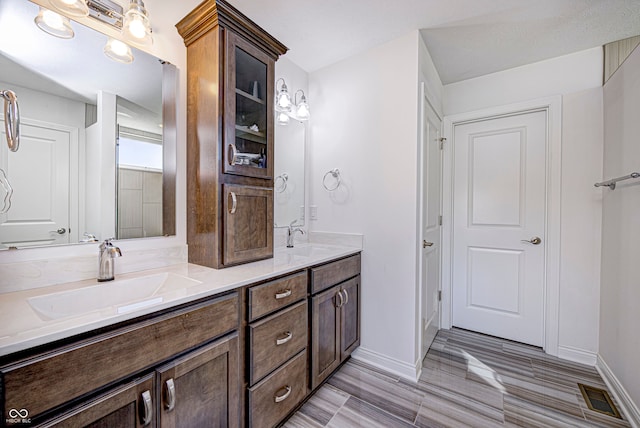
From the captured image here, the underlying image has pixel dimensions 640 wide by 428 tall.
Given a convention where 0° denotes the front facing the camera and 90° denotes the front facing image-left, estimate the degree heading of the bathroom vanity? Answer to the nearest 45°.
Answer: approximately 315°

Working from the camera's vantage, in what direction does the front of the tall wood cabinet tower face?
facing the viewer and to the right of the viewer

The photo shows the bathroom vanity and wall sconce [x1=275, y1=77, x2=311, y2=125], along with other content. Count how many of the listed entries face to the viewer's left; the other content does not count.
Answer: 0

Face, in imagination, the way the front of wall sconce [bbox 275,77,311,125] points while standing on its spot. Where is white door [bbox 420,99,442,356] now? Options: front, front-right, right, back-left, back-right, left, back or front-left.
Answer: front-left

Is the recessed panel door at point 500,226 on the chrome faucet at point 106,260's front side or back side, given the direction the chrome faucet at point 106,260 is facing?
on the front side

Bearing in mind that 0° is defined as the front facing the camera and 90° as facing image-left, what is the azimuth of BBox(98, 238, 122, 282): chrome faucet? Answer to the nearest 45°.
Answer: approximately 315°
